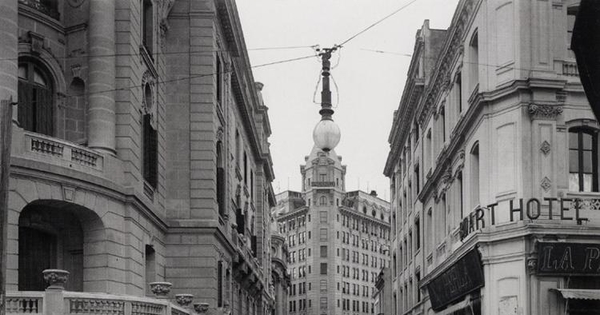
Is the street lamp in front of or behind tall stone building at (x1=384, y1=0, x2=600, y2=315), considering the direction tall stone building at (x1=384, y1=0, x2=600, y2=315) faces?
in front

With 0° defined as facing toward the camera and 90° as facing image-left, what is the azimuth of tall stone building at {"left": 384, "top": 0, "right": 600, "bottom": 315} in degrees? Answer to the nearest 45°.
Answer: approximately 45°

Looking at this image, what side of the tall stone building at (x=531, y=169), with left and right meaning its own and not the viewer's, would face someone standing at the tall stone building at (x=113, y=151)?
front
